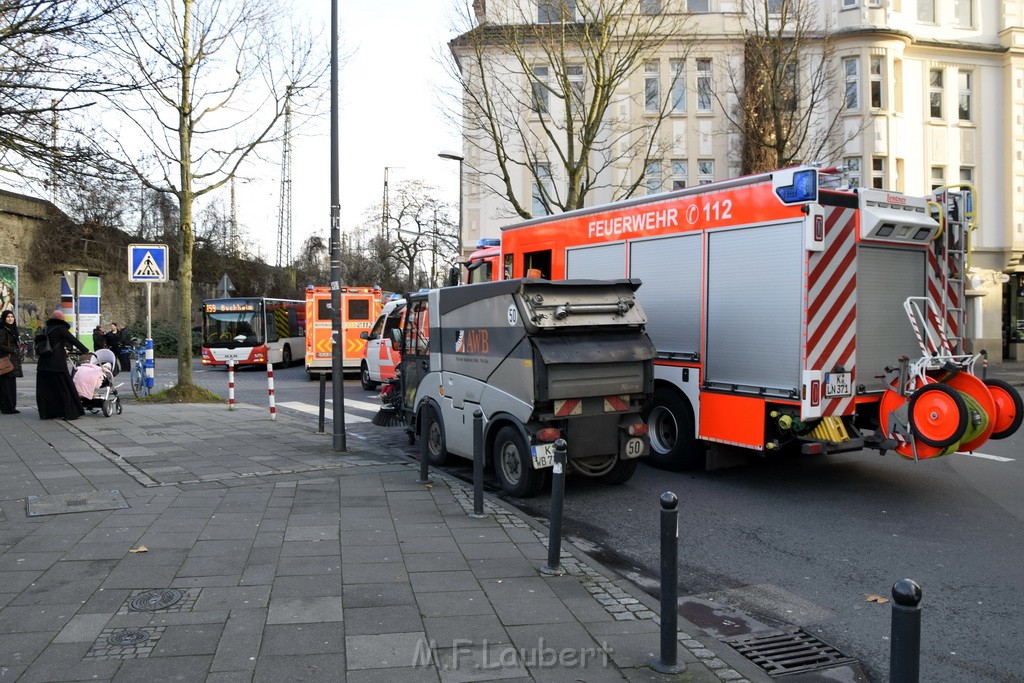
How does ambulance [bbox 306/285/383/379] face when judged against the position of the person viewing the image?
facing away from the viewer

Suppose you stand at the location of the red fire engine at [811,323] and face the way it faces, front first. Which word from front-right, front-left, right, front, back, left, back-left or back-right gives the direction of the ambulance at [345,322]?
front

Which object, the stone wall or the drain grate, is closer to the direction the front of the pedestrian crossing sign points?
the drain grate

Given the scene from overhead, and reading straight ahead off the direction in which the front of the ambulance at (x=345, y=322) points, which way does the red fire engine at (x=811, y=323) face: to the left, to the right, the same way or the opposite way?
the same way

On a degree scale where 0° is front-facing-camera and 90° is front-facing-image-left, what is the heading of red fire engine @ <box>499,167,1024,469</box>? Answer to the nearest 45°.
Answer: approximately 135°

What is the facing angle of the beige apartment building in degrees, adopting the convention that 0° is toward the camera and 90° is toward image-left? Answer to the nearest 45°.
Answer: approximately 0°

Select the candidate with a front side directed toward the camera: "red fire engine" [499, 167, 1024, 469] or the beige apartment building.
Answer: the beige apartment building

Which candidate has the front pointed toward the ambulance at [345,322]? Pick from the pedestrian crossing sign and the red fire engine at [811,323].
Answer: the red fire engine

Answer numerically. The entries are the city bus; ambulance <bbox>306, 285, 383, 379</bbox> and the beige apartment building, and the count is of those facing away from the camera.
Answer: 1

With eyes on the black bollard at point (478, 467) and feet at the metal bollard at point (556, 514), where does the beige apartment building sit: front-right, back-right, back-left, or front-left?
front-right

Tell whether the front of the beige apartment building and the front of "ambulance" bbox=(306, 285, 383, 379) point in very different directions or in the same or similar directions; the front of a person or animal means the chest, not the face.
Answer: very different directions

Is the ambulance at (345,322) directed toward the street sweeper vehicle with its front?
no

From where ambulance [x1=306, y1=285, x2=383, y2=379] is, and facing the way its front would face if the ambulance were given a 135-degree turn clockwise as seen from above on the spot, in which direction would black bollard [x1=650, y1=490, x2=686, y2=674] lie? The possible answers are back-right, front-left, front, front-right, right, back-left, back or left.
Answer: front-right

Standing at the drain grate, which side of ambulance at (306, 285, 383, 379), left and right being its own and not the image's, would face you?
back

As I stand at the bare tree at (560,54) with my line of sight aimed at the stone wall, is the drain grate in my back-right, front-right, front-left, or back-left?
back-left

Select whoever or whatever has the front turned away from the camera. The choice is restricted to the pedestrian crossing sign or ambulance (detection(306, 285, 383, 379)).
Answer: the ambulance

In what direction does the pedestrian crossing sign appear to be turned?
toward the camera

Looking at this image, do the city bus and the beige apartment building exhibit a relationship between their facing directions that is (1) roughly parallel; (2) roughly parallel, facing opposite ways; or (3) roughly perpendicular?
roughly parallel

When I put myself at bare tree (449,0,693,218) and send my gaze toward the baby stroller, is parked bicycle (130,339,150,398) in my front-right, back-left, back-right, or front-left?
front-right

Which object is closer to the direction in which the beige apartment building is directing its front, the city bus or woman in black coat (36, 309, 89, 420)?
the woman in black coat
